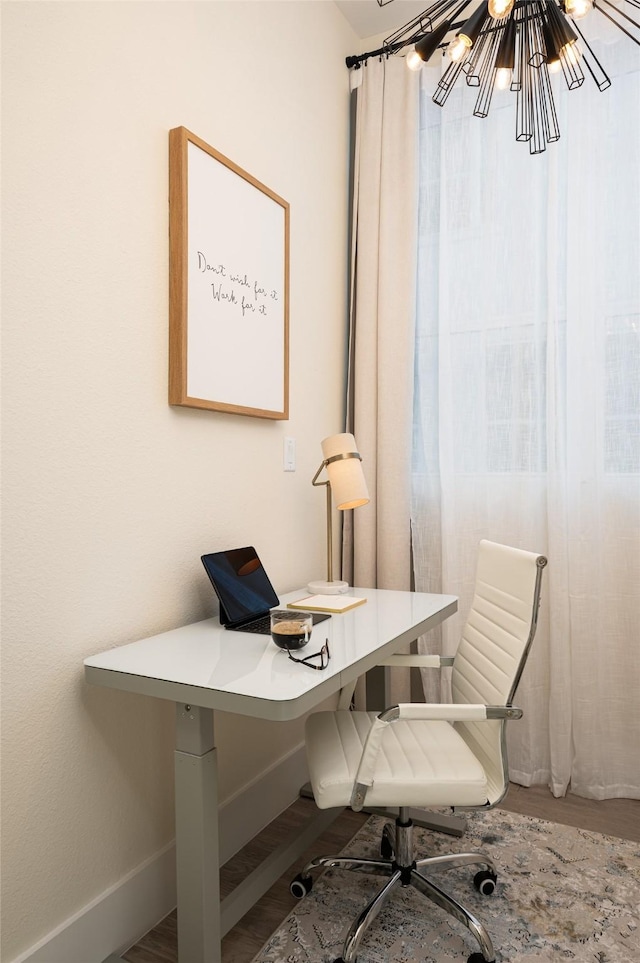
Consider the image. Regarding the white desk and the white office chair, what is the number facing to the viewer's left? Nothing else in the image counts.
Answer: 1

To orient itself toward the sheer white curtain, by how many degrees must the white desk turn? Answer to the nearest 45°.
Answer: approximately 90° to its left

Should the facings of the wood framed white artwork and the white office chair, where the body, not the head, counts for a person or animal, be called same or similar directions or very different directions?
very different directions

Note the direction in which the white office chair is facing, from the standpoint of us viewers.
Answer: facing to the left of the viewer

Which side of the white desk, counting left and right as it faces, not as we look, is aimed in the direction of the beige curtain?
left

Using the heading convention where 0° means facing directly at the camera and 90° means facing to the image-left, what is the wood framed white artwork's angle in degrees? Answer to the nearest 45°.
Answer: approximately 315°

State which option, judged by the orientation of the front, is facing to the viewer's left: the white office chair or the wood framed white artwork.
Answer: the white office chair

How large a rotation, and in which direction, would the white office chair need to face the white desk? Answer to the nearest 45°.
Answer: approximately 45° to its left

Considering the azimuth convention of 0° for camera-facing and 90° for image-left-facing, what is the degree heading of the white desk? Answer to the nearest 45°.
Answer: approximately 315°

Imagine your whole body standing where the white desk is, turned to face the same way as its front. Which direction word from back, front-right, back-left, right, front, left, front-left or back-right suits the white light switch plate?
back-left
